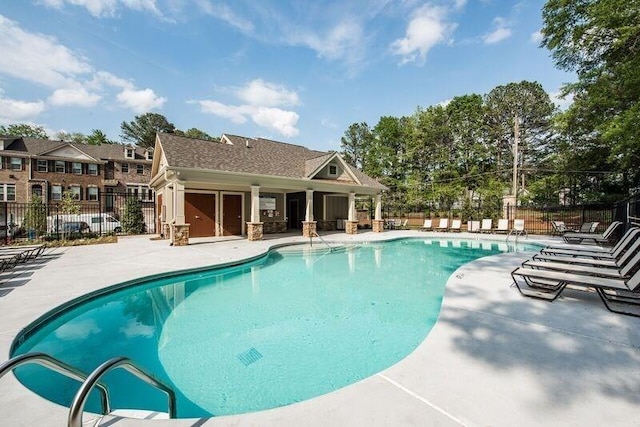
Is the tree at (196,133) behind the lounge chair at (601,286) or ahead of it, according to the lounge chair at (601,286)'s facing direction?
ahead

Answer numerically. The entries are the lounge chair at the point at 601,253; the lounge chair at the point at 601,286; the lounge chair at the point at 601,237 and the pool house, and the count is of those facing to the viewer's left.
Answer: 3

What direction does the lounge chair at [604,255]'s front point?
to the viewer's left

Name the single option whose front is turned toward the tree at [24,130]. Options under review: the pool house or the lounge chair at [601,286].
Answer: the lounge chair

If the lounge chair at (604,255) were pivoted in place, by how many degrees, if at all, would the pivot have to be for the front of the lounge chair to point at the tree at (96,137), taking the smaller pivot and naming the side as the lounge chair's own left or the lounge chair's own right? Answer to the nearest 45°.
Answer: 0° — it already faces it

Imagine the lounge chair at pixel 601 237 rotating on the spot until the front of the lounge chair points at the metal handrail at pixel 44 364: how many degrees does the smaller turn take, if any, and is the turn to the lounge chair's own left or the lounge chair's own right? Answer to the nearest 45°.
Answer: approximately 90° to the lounge chair's own left

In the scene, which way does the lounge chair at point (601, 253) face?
to the viewer's left

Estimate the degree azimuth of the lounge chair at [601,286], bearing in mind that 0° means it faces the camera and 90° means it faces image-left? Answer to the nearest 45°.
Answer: approximately 90°

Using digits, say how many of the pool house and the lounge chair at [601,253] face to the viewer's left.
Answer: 1

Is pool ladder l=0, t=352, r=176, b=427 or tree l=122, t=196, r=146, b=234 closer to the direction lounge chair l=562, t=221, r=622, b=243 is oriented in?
the tree

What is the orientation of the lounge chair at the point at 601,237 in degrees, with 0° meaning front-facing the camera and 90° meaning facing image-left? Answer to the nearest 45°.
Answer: approximately 90°

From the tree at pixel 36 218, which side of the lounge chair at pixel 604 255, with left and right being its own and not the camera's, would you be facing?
front

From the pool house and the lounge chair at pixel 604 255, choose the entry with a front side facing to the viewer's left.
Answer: the lounge chair

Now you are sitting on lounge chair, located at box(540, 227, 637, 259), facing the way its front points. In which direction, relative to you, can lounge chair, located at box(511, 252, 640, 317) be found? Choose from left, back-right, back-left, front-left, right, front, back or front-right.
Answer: left

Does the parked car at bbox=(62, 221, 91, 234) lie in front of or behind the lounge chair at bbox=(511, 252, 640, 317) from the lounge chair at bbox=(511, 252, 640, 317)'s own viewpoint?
in front

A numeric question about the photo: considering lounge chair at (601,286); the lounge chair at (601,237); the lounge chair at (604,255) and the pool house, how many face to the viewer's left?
3
